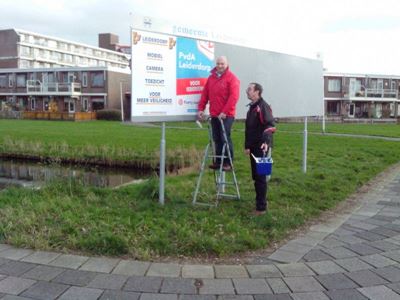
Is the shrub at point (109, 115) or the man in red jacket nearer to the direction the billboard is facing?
the man in red jacket

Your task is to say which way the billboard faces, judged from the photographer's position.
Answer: facing the viewer and to the right of the viewer

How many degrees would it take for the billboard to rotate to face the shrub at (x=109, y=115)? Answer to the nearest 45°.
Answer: approximately 135° to its left
